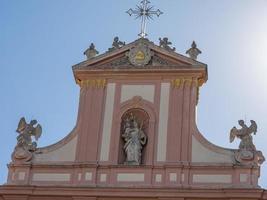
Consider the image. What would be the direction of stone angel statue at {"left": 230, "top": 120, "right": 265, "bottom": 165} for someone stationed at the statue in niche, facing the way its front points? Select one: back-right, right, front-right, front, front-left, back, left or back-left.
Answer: left

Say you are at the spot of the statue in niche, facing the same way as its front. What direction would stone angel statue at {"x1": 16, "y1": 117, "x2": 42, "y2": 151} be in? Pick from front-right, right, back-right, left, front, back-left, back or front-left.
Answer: right

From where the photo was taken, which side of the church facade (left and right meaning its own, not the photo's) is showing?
front

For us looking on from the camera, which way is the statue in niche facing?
facing the viewer
